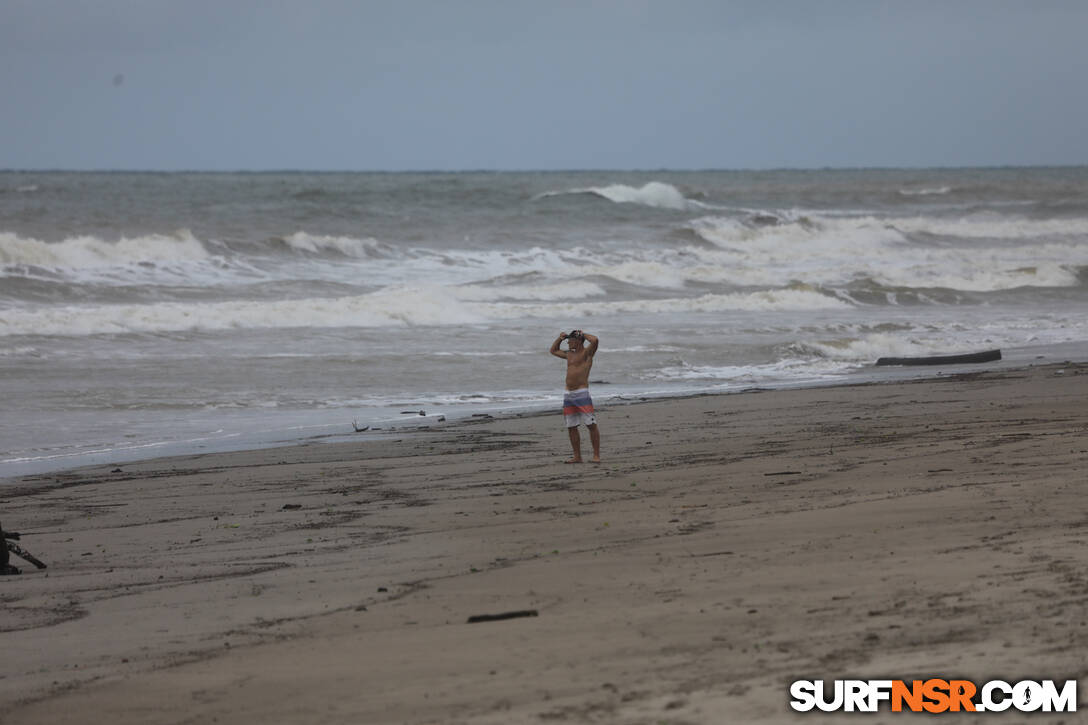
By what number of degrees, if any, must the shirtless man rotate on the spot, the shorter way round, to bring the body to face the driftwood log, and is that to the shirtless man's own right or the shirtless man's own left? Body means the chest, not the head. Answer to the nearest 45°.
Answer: approximately 180°

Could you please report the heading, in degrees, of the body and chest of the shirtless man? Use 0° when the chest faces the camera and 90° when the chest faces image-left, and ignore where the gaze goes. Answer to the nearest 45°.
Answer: approximately 45°
